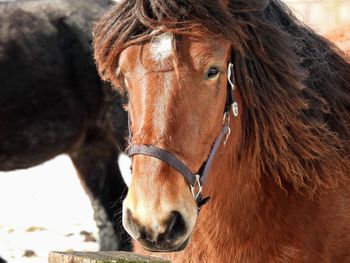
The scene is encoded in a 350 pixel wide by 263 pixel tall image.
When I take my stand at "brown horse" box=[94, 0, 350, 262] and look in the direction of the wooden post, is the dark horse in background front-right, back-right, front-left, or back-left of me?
back-right

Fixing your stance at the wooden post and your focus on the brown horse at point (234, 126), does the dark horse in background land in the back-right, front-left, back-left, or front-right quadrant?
front-left

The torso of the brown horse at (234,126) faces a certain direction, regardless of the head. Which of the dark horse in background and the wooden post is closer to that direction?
the wooden post

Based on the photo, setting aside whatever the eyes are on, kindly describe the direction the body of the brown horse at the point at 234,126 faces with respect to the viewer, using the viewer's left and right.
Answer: facing the viewer and to the left of the viewer

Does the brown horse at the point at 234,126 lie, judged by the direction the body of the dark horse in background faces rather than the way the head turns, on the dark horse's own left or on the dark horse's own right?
on the dark horse's own left

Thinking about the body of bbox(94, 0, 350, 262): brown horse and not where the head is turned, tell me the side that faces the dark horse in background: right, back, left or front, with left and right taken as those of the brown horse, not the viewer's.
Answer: right

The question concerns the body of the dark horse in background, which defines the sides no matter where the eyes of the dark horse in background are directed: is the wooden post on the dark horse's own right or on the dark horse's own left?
on the dark horse's own left
